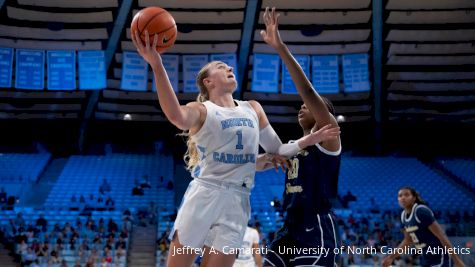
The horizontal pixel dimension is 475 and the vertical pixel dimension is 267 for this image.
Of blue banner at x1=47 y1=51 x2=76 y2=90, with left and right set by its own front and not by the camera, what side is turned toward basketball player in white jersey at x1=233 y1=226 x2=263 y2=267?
front

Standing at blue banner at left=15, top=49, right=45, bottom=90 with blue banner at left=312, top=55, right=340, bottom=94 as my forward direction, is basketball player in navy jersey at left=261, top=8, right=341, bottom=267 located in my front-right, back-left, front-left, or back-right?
front-right

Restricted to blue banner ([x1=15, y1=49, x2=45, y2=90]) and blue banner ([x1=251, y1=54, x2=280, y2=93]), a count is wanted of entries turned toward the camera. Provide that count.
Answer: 2

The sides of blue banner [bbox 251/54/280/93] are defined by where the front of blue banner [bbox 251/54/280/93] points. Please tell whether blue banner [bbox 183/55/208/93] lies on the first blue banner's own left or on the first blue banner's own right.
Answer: on the first blue banner's own right

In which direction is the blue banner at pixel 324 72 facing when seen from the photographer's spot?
facing the viewer

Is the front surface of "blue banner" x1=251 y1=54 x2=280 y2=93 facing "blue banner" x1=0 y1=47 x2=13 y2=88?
no

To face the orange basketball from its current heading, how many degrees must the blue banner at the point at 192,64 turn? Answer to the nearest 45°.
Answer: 0° — it already faces it

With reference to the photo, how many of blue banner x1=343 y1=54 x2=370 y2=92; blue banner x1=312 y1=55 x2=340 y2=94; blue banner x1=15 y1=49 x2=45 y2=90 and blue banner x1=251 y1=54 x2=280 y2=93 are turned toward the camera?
4

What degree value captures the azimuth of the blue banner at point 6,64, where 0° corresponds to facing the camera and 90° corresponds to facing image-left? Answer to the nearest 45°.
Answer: approximately 0°

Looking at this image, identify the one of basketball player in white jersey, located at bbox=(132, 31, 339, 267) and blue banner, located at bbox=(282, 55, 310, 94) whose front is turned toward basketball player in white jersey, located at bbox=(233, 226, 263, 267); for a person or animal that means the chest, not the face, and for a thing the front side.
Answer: the blue banner

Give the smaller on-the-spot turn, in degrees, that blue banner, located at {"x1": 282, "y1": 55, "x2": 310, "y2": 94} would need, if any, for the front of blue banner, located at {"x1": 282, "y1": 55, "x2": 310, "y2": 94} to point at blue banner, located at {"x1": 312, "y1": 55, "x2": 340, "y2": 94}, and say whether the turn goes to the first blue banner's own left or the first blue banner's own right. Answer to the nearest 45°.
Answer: approximately 90° to the first blue banner's own left

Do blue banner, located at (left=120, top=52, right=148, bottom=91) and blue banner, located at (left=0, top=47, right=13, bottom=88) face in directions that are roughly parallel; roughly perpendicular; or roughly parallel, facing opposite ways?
roughly parallel

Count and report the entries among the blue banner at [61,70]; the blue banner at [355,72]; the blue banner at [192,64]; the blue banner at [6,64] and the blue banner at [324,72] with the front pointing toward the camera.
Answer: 5

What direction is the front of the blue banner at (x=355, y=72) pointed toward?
toward the camera

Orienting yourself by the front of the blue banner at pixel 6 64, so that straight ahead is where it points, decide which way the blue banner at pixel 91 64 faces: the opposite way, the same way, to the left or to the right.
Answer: the same way

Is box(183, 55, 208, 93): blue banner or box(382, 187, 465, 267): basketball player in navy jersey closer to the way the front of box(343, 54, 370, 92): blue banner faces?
the basketball player in navy jersey

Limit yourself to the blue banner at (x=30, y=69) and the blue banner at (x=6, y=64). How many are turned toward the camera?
2

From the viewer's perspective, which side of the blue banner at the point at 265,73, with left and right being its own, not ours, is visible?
front

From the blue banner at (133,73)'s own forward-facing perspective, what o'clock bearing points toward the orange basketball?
The orange basketball is roughly at 12 o'clock from the blue banner.

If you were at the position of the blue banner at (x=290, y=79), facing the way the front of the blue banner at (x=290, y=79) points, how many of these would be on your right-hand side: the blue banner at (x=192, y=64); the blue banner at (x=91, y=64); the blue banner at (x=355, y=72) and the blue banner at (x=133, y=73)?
3
